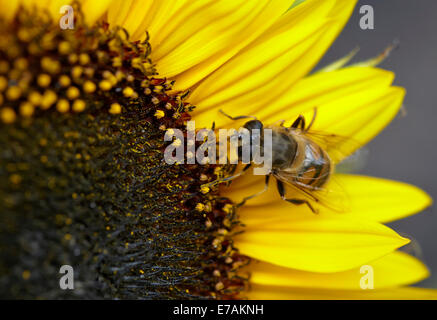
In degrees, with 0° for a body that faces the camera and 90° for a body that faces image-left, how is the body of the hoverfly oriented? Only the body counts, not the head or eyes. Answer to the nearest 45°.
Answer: approximately 90°

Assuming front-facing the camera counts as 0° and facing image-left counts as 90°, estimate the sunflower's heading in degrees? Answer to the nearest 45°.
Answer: approximately 0°
